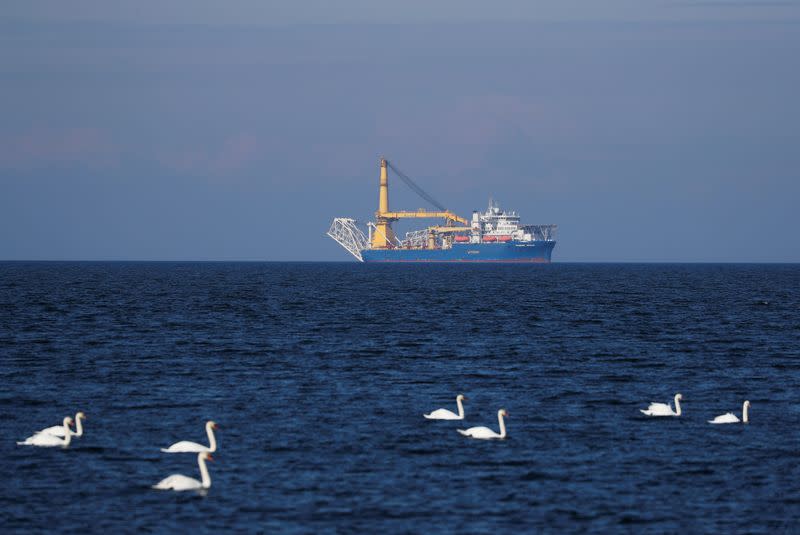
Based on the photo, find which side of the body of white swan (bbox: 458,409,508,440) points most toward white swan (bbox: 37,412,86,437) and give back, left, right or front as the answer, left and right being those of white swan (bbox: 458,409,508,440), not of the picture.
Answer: back

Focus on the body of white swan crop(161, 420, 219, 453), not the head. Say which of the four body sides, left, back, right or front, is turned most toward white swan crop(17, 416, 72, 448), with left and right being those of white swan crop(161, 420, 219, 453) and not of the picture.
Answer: back

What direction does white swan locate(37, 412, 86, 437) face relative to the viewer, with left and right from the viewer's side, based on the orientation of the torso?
facing to the right of the viewer

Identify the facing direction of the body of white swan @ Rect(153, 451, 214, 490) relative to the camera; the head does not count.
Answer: to the viewer's right

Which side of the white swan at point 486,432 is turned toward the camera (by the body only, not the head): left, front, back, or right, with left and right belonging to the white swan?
right

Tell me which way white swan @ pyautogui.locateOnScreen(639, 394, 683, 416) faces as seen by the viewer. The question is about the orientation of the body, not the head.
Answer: to the viewer's right

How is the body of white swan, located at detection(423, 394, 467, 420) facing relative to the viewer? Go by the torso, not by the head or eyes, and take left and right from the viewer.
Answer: facing to the right of the viewer

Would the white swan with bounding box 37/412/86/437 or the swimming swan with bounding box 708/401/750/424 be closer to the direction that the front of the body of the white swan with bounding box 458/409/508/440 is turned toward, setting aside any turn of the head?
the swimming swan
